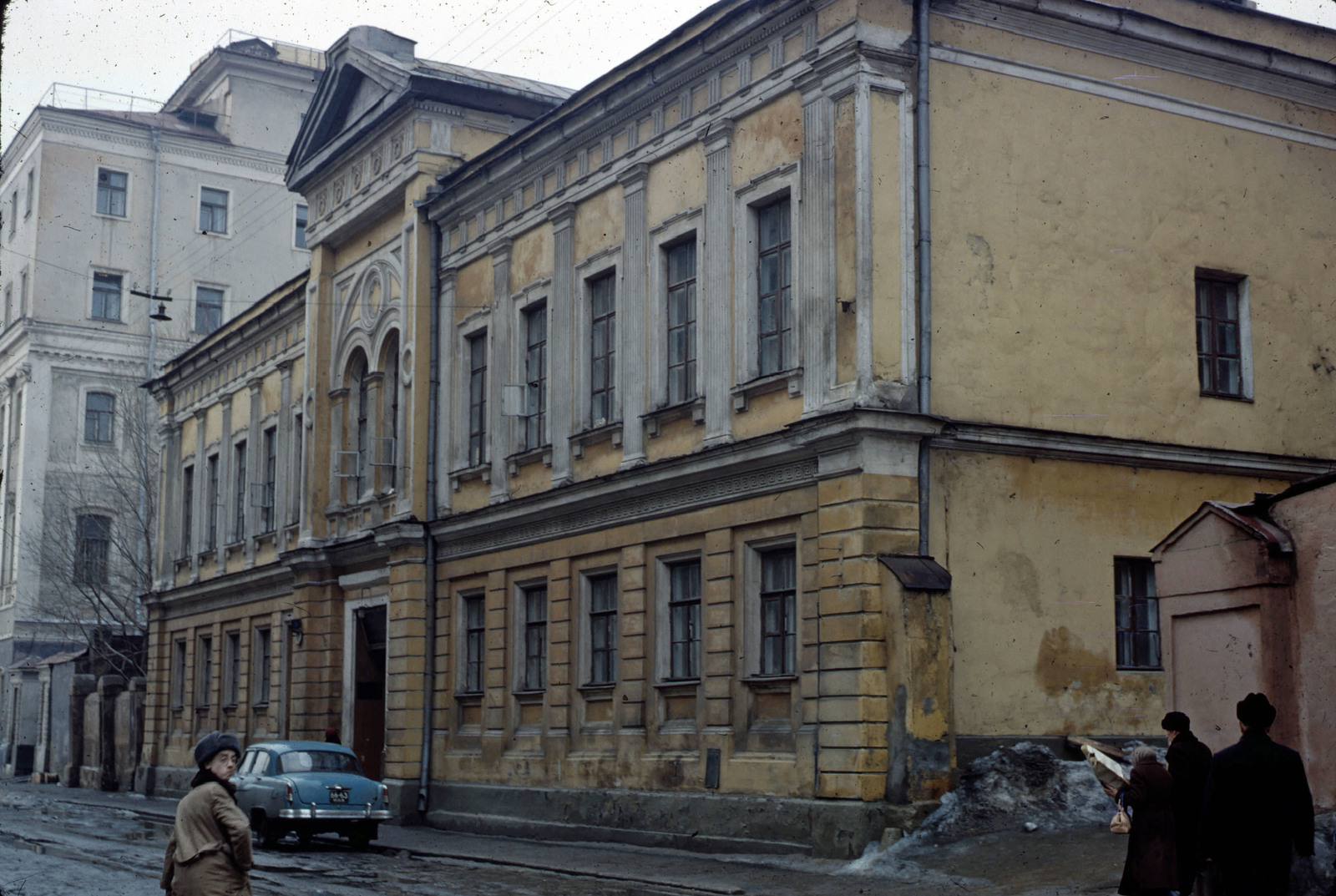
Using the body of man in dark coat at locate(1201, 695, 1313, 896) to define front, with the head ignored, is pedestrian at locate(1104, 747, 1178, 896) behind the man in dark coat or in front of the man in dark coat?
in front

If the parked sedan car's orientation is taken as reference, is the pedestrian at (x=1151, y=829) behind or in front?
behind

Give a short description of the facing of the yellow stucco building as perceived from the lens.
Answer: facing the viewer and to the left of the viewer

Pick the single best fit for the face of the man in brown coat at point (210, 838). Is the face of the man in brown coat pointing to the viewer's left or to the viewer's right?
to the viewer's right

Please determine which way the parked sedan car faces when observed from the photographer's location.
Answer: facing away from the viewer and to the left of the viewer

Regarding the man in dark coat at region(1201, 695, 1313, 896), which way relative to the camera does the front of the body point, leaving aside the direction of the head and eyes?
away from the camera

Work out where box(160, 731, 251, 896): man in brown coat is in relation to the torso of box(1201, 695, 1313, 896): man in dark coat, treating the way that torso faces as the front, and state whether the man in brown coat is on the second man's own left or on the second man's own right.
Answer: on the second man's own left

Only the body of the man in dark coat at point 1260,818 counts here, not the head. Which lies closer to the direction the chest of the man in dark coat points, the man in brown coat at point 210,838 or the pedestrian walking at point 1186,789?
the pedestrian walking
